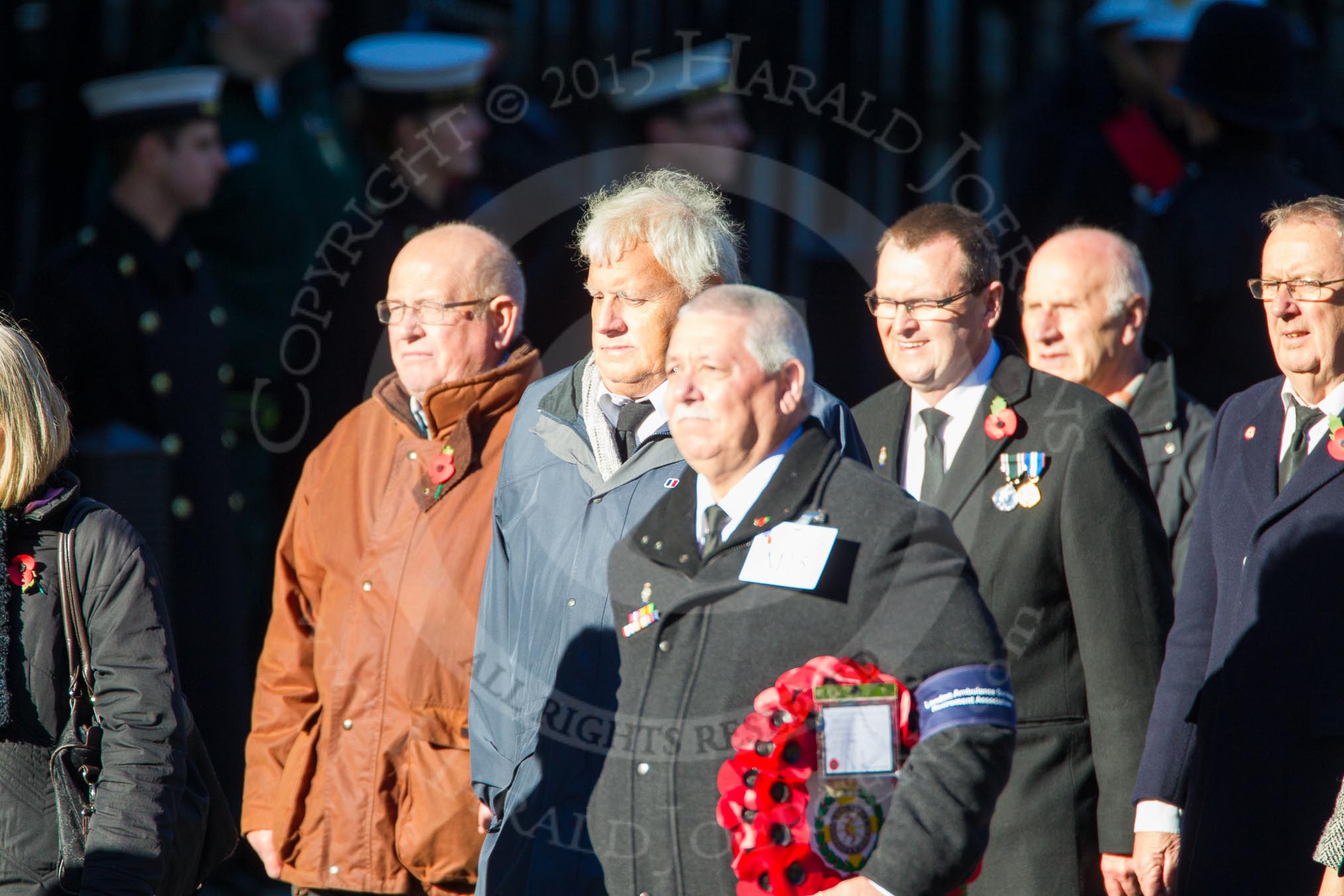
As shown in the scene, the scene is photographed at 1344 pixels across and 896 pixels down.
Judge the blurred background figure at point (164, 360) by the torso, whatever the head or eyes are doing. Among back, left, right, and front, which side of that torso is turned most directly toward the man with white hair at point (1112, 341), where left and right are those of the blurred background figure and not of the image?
front

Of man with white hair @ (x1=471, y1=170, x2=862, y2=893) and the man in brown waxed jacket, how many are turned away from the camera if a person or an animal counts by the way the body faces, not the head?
0

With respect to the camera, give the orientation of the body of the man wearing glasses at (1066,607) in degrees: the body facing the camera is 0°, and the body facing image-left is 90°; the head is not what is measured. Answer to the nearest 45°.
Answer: approximately 45°

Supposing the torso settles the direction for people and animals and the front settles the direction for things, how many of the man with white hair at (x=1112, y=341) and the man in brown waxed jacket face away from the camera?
0

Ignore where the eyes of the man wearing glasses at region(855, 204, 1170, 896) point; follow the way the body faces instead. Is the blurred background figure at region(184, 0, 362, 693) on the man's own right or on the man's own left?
on the man's own right

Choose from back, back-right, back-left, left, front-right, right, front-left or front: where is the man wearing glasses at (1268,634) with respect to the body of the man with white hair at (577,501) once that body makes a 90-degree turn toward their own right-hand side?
back-right

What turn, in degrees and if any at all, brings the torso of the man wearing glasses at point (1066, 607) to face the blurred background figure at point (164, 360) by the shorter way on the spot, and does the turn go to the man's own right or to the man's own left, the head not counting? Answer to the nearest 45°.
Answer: approximately 90° to the man's own right

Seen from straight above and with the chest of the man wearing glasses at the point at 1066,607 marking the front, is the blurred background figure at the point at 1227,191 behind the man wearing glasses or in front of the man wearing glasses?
behind

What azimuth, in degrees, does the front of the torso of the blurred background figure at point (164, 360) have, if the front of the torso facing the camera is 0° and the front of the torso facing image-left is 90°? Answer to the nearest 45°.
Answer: approximately 315°

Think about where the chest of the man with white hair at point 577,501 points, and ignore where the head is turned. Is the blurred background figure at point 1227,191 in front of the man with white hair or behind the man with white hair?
behind

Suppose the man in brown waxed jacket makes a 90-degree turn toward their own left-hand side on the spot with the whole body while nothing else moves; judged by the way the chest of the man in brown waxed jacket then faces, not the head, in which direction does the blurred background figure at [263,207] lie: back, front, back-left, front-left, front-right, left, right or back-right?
back-left
